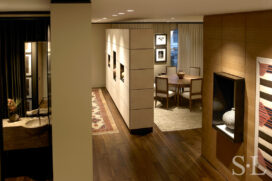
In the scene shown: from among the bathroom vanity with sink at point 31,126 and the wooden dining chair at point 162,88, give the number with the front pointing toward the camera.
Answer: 1

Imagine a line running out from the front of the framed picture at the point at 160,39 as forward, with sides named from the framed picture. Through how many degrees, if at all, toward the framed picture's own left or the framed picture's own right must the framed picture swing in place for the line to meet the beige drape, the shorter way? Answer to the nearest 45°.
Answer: approximately 90° to the framed picture's own left

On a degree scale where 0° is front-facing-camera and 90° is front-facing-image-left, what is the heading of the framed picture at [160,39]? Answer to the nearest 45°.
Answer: approximately 0°

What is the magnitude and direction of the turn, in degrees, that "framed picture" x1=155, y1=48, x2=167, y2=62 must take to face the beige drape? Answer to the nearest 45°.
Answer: approximately 90° to its left

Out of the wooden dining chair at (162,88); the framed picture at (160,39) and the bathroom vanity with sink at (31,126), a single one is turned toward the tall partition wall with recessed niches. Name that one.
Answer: the framed picture

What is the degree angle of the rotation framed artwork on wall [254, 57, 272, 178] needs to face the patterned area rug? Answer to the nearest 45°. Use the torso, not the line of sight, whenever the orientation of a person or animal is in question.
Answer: approximately 90° to its right

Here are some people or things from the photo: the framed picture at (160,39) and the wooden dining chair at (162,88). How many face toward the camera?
1

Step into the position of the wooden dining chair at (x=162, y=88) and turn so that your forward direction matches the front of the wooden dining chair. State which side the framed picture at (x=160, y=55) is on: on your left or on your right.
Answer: on your left

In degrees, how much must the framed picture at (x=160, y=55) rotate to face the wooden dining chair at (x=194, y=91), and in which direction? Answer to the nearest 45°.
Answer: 0° — it already faces it
